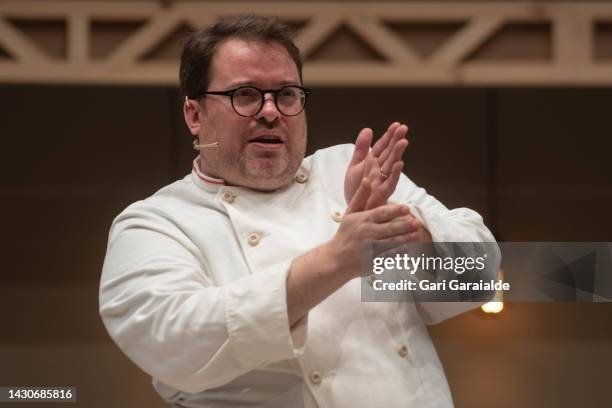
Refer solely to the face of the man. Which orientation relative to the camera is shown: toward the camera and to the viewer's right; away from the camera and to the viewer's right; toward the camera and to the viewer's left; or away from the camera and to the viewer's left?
toward the camera and to the viewer's right

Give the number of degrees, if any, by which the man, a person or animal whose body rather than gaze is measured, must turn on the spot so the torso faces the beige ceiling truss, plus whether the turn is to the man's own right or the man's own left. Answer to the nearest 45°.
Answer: approximately 135° to the man's own left

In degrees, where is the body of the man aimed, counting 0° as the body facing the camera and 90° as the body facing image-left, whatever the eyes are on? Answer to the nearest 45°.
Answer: approximately 315°
